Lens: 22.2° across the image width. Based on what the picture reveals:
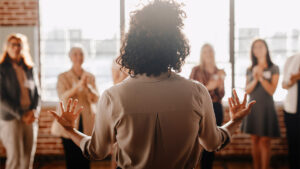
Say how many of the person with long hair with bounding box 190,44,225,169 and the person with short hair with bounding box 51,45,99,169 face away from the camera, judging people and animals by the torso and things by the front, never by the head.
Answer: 0

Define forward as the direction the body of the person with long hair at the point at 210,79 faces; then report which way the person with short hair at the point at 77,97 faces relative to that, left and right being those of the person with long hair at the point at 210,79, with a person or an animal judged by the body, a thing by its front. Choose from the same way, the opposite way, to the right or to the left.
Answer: the same way

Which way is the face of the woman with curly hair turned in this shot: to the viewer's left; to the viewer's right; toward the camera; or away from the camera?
away from the camera

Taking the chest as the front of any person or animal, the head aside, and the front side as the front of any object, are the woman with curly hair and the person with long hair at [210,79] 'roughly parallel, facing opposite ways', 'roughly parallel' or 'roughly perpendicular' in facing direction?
roughly parallel, facing opposite ways

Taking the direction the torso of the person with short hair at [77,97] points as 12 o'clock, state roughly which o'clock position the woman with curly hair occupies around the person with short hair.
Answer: The woman with curly hair is roughly at 12 o'clock from the person with short hair.

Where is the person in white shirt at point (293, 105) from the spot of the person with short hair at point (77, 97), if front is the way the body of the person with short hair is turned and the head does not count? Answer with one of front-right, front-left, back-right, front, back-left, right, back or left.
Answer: left

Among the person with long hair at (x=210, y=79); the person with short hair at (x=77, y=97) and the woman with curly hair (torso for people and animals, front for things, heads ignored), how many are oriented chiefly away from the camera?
1

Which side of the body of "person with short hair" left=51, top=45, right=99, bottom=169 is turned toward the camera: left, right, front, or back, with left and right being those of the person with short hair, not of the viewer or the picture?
front

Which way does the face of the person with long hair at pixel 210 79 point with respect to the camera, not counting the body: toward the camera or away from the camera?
toward the camera

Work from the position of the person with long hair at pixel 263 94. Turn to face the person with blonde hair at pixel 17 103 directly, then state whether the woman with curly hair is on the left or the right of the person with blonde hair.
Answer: left

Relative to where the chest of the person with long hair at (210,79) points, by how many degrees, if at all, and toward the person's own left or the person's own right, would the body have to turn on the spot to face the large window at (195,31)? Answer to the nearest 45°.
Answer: approximately 180°

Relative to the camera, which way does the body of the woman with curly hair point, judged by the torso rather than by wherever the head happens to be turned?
away from the camera

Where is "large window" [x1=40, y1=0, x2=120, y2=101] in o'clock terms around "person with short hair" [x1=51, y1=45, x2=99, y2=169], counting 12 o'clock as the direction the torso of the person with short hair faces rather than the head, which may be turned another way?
The large window is roughly at 6 o'clock from the person with short hair.

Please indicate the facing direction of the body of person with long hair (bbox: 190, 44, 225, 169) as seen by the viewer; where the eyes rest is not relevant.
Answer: toward the camera

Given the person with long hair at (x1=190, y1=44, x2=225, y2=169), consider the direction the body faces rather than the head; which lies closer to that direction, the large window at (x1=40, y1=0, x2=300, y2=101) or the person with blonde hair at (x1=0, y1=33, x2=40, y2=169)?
the person with blonde hair

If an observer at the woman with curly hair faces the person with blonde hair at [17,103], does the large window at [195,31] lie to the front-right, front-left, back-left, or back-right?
front-right

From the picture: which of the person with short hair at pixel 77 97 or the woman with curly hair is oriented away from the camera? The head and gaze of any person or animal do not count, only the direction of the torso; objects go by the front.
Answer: the woman with curly hair
